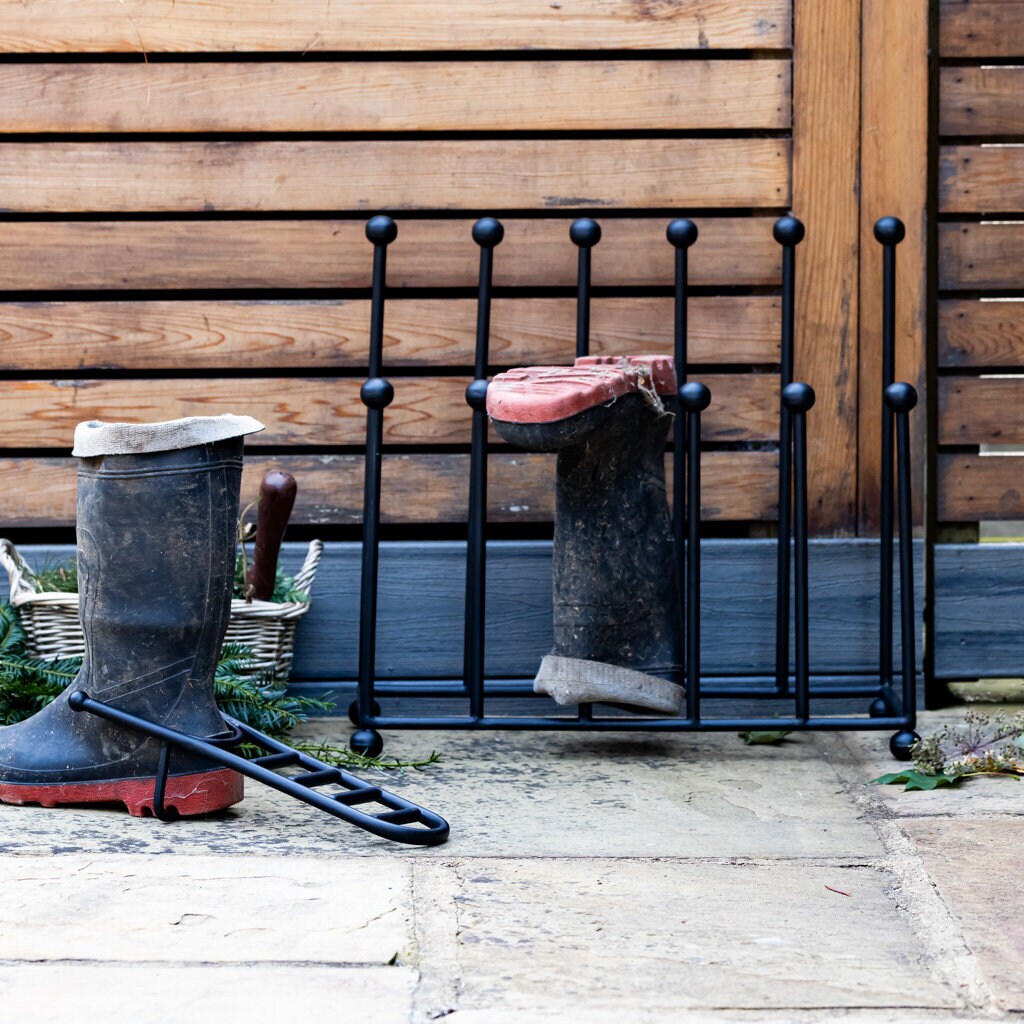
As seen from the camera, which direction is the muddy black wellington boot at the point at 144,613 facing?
to the viewer's left

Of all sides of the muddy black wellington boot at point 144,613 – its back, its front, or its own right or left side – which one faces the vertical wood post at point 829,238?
back

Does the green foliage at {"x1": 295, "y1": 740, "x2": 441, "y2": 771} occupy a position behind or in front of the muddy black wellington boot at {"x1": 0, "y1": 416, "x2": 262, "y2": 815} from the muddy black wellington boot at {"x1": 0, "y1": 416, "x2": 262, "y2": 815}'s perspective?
behind

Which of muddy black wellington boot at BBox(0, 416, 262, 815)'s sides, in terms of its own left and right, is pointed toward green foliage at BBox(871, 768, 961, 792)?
back

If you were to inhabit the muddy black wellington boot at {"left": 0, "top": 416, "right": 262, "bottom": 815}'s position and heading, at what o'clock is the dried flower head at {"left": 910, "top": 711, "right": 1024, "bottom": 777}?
The dried flower head is roughly at 6 o'clock from the muddy black wellington boot.

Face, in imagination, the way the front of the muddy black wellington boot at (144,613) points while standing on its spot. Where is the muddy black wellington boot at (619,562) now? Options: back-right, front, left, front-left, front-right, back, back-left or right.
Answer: back

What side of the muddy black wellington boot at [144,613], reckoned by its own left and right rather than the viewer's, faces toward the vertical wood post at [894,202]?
back
